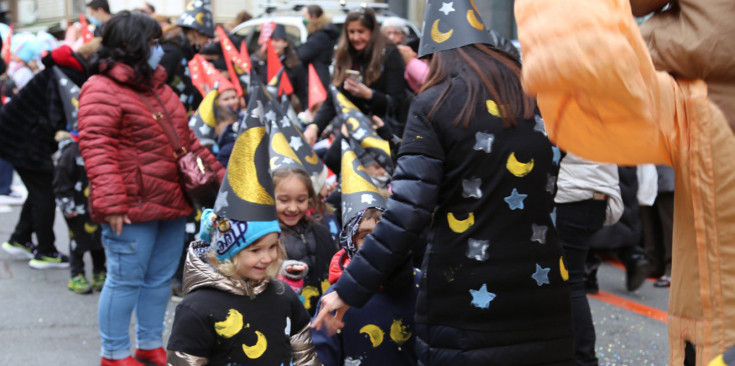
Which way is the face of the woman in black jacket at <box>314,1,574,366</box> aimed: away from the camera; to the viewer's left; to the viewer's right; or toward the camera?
away from the camera

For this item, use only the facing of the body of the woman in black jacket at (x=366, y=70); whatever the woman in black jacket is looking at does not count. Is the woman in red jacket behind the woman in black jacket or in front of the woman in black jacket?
in front

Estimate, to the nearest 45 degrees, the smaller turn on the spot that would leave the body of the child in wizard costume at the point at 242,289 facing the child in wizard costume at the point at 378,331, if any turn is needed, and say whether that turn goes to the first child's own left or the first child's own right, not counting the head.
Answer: approximately 45° to the first child's own left

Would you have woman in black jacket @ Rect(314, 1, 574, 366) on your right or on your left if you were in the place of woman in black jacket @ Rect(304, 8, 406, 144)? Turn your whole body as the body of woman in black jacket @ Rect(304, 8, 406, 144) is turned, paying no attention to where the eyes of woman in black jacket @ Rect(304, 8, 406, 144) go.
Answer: on your left

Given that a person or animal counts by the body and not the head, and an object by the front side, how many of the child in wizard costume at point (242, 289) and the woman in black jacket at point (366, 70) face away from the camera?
0

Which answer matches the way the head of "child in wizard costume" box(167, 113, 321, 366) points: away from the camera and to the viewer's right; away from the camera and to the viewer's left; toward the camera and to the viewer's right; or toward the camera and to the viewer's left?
toward the camera and to the viewer's right

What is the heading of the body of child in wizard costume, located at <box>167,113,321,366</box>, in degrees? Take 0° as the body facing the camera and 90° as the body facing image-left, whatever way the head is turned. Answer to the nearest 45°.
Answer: approximately 315°

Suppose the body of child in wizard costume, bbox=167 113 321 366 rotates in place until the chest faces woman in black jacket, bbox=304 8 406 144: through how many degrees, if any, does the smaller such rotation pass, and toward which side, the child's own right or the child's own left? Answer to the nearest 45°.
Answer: approximately 135° to the child's own left

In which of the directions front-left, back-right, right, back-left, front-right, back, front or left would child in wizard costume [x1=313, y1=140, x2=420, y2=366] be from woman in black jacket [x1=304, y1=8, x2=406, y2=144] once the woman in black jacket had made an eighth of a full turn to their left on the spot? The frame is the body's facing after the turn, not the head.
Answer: front
